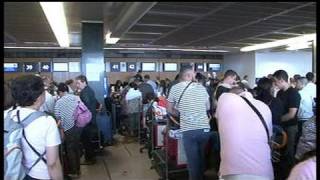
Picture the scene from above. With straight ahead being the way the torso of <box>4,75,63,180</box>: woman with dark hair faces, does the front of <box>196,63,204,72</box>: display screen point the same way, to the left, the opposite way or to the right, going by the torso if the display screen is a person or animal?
the opposite way

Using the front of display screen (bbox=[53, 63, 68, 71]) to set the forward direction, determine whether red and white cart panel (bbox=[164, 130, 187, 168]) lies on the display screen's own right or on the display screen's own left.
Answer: on the display screen's own left

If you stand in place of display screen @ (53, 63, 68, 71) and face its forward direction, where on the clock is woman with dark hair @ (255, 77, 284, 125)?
The woman with dark hair is roughly at 11 o'clock from the display screen.

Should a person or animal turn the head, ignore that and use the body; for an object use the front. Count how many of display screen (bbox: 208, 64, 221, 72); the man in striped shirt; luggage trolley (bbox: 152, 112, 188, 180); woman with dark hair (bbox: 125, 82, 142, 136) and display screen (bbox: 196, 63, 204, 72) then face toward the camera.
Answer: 2

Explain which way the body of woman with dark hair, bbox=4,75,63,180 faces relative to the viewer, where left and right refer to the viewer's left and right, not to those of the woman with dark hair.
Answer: facing away from the viewer and to the right of the viewer
